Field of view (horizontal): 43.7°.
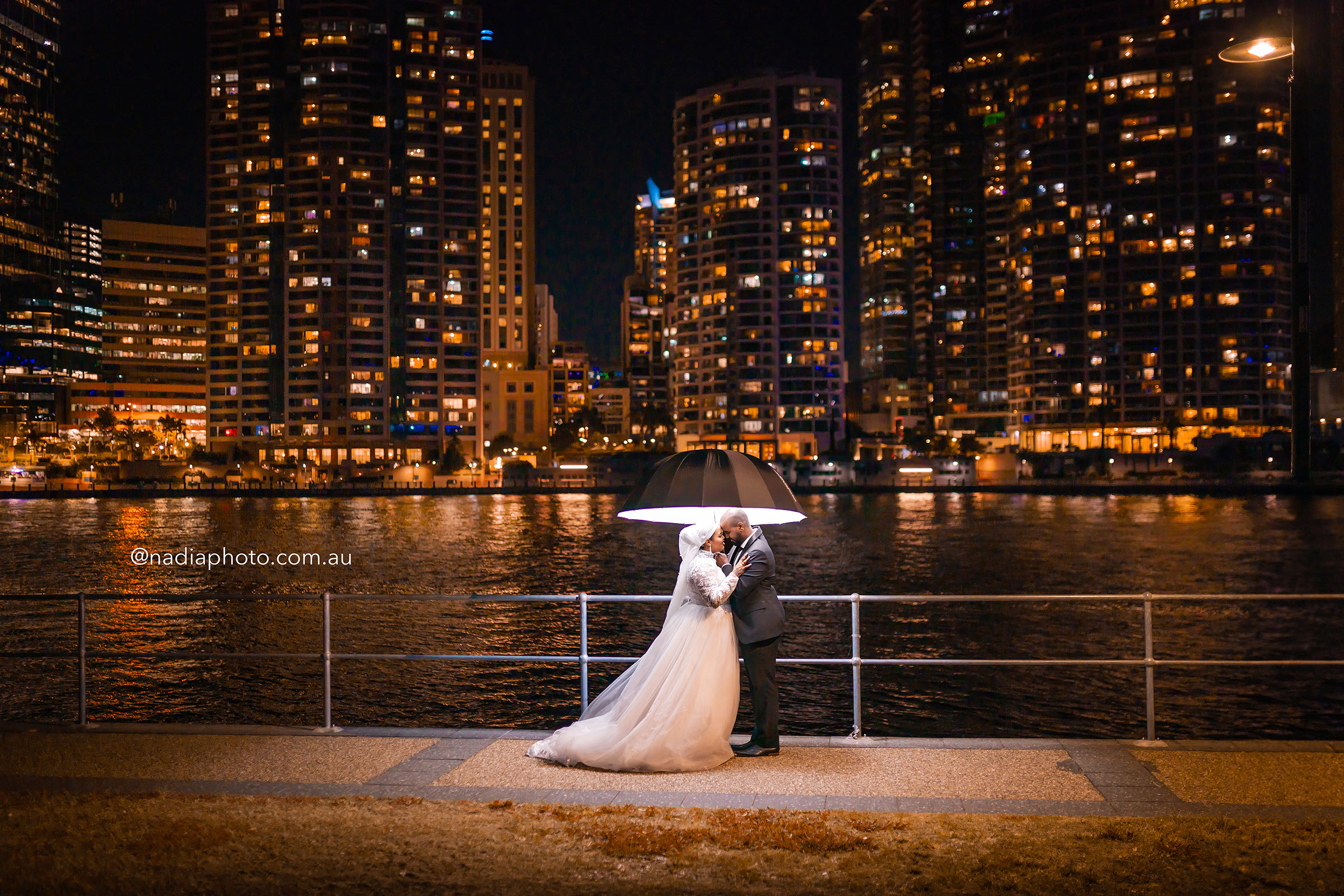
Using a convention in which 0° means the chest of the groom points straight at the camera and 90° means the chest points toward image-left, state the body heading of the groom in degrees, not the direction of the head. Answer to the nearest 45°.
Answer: approximately 90°

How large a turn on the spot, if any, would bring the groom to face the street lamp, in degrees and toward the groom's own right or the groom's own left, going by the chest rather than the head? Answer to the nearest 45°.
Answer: approximately 135° to the groom's own right

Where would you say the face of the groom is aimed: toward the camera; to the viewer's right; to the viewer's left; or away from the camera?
to the viewer's left
